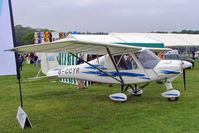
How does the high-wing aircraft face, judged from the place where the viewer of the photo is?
facing the viewer and to the right of the viewer

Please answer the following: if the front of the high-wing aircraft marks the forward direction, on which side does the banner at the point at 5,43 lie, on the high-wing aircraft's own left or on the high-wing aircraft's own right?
on the high-wing aircraft's own right
